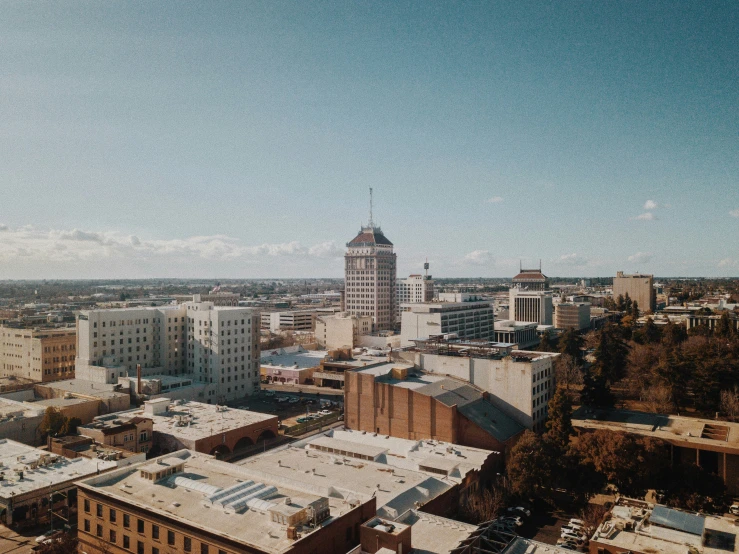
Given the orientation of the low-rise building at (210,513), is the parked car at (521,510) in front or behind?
behind

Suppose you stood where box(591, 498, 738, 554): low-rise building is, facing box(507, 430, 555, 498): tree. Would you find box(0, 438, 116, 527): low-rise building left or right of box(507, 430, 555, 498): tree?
left

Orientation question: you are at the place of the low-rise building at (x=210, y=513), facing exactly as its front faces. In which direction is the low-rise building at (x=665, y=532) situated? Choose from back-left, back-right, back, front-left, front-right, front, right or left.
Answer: back-left

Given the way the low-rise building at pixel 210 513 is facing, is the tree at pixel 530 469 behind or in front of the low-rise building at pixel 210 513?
behind

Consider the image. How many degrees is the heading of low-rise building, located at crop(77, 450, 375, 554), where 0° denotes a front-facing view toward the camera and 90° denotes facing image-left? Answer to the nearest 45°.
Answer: approximately 45°
